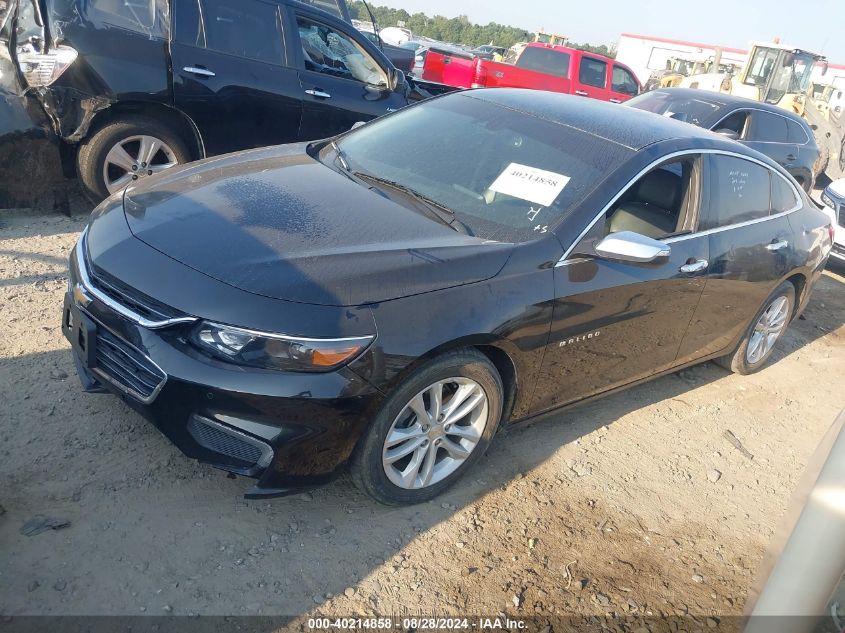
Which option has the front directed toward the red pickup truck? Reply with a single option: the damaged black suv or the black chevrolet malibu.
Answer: the damaged black suv

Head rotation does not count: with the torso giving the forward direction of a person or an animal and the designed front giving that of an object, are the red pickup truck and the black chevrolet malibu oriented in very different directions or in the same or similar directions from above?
very different directions

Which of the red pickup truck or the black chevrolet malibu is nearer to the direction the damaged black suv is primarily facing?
the red pickup truck

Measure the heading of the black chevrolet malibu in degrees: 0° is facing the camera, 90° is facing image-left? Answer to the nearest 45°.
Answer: approximately 45°

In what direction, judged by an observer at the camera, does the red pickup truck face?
facing away from the viewer and to the right of the viewer

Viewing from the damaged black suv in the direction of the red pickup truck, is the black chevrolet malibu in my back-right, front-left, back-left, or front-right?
back-right

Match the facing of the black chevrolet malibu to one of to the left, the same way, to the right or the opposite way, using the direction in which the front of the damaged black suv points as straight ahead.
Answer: the opposite way

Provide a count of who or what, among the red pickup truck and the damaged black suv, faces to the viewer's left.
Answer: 0

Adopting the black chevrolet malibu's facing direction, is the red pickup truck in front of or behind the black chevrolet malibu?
behind

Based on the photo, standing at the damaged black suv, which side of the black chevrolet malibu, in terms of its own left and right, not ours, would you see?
right

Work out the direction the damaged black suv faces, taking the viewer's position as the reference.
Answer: facing away from the viewer and to the right of the viewer

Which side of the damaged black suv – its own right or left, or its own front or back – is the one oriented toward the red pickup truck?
front

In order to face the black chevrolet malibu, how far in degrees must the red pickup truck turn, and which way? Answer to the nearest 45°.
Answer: approximately 135° to its right
